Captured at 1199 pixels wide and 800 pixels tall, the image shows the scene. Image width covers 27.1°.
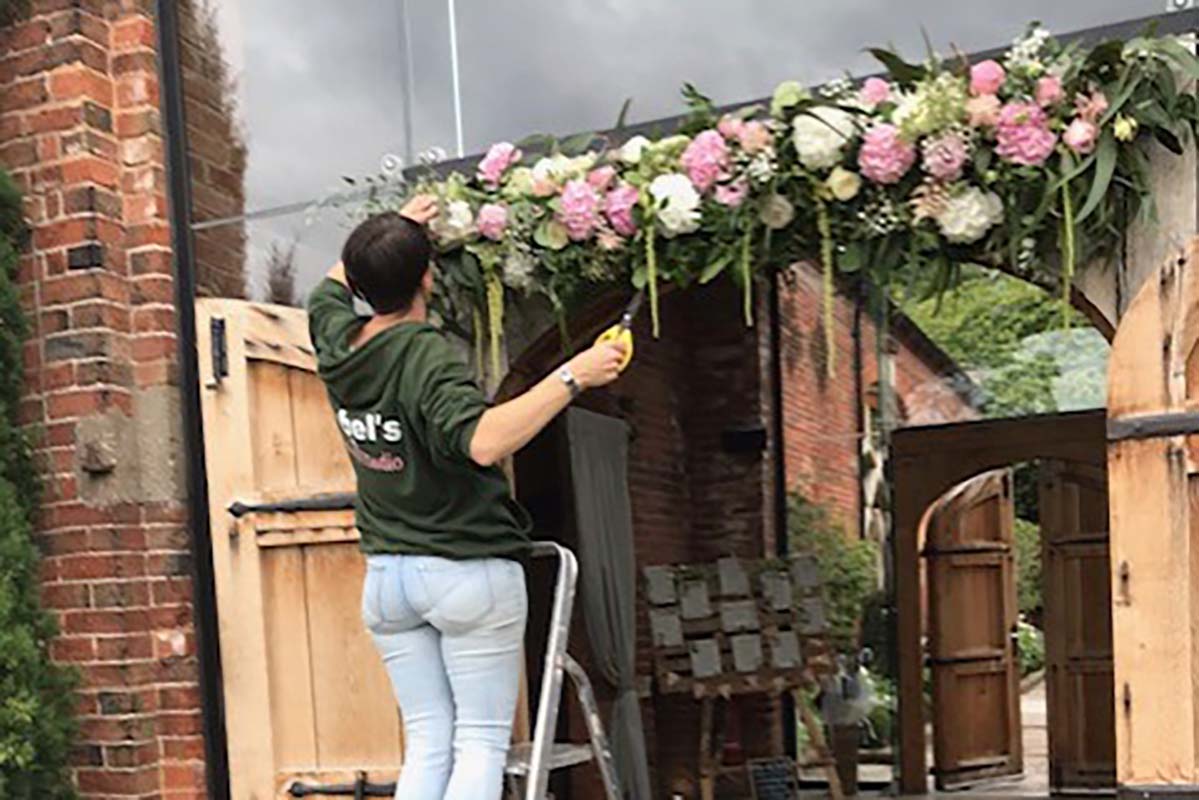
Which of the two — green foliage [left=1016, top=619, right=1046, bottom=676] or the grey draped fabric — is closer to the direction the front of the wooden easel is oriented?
the grey draped fabric

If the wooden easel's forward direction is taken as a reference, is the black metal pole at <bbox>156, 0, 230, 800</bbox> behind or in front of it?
in front

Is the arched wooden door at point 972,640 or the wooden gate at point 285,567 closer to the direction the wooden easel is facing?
the wooden gate

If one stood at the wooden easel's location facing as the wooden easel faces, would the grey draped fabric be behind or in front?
in front

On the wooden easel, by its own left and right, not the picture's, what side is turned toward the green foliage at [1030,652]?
back

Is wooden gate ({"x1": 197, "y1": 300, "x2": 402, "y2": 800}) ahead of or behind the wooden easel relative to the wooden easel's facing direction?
ahead

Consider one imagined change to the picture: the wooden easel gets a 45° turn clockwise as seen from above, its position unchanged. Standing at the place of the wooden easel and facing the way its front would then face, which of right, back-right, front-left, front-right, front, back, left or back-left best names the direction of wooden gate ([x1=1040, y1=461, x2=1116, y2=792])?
back

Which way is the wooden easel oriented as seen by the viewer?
toward the camera

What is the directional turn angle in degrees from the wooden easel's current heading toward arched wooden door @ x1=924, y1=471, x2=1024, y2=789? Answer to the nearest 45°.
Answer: approximately 135° to its left

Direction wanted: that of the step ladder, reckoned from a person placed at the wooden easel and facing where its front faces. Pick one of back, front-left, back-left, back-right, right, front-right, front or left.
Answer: front

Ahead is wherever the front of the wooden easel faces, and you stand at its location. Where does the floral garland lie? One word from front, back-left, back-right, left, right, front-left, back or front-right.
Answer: front
